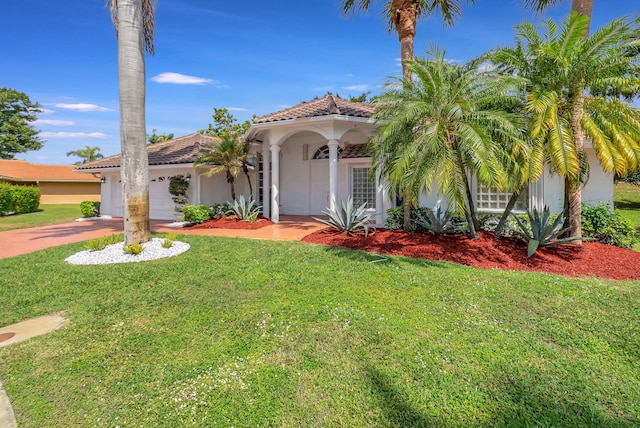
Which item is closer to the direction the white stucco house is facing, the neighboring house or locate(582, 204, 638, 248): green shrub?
the green shrub

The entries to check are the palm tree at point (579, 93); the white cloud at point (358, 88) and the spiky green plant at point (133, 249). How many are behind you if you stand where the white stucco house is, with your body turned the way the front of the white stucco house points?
1

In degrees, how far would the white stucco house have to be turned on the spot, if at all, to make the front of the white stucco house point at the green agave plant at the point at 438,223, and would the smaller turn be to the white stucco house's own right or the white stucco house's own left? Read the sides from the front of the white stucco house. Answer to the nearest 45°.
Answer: approximately 45° to the white stucco house's own left

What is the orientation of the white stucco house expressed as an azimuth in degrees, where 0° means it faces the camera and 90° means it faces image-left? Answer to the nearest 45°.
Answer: approximately 0°

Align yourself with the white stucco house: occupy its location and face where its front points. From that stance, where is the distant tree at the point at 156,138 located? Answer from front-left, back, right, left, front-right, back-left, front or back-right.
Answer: back-right

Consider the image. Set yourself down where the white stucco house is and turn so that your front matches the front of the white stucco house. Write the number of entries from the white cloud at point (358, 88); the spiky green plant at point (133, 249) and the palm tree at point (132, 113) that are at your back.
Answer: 1

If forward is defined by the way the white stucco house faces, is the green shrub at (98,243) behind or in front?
in front

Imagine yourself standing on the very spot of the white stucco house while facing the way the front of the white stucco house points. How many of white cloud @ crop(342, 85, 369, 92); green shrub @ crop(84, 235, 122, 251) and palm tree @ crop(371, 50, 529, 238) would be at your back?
1

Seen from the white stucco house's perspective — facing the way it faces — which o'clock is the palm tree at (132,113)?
The palm tree is roughly at 1 o'clock from the white stucco house.

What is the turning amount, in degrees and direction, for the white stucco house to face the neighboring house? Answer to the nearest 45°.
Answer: approximately 135° to its right

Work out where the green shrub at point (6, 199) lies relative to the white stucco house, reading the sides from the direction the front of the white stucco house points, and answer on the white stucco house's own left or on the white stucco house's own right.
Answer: on the white stucco house's own right

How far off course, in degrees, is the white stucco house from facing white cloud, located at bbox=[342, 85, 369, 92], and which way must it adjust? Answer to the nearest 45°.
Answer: approximately 180°

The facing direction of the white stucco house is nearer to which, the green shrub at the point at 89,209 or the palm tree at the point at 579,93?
the palm tree

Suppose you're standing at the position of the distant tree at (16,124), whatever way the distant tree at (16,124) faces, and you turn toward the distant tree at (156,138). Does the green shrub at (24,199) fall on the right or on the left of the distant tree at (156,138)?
right

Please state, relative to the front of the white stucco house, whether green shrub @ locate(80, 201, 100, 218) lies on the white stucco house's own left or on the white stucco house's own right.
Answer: on the white stucco house's own right
